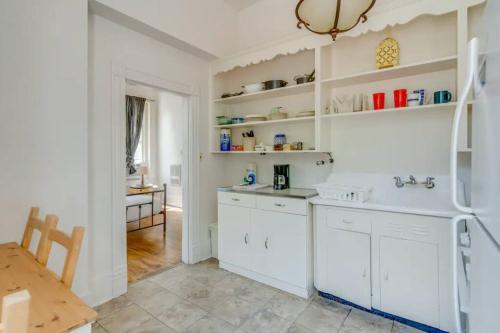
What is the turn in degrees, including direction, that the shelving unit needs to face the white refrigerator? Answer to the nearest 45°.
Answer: approximately 45° to its left

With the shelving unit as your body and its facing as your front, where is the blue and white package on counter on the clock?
The blue and white package on counter is roughly at 2 o'clock from the shelving unit.

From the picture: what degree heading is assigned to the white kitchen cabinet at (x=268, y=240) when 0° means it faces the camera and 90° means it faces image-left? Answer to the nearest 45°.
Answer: approximately 45°

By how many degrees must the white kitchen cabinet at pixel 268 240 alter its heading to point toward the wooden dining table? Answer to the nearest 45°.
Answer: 0° — it already faces it

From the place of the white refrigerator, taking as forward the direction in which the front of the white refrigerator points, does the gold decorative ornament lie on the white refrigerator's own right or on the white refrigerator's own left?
on the white refrigerator's own right

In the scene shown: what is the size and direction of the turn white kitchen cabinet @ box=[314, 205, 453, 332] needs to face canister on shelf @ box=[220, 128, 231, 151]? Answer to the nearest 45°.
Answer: approximately 45° to its right

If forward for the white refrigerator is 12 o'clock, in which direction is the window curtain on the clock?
The window curtain is roughly at 2 o'clock from the white refrigerator.

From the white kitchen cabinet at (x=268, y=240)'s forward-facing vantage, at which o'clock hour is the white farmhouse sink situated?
The white farmhouse sink is roughly at 8 o'clock from the white kitchen cabinet.

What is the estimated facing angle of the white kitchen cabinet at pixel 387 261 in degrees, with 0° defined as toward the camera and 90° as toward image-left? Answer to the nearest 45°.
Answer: approximately 45°
